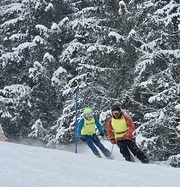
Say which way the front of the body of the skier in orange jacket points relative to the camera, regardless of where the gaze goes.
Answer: toward the camera

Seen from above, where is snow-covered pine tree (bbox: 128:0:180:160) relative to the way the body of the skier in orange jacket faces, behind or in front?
behind
